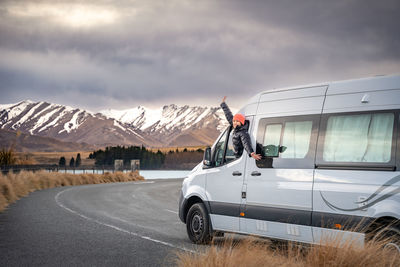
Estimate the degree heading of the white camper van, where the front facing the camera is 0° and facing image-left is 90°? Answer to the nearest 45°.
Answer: approximately 135°
